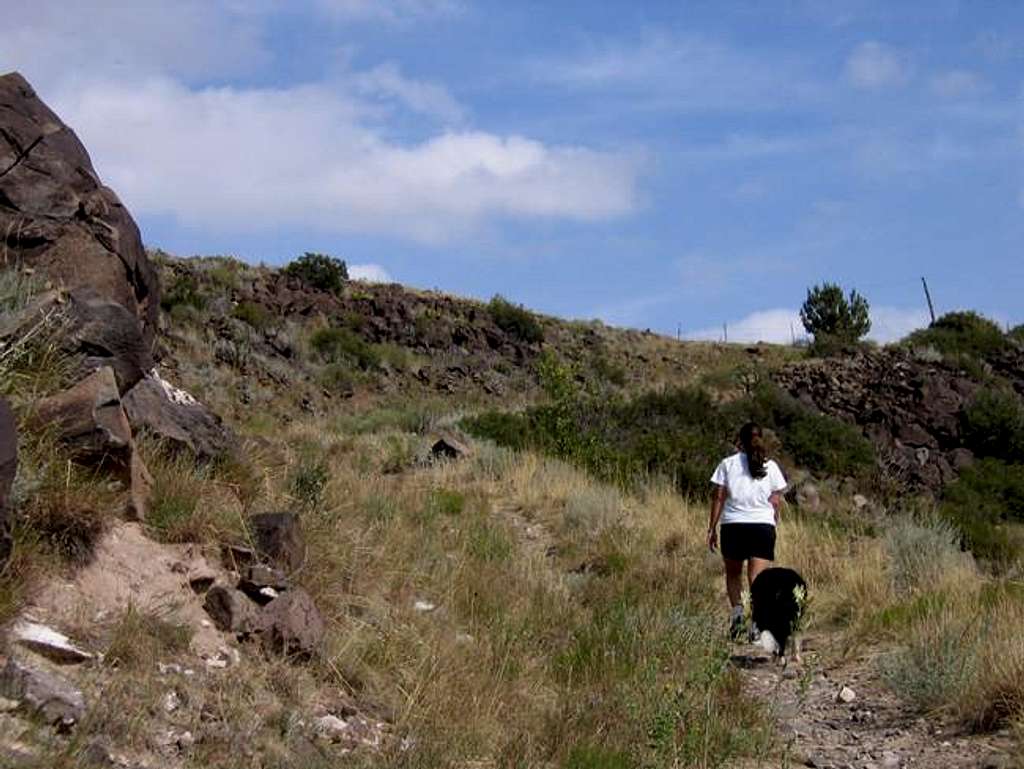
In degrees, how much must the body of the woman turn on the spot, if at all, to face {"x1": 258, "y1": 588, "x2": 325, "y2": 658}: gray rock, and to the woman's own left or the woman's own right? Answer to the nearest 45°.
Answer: approximately 135° to the woman's own left

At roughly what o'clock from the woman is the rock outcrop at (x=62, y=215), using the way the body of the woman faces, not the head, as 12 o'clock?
The rock outcrop is roughly at 8 o'clock from the woman.

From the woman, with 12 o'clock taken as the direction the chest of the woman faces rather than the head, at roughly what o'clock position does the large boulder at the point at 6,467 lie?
The large boulder is roughly at 7 o'clock from the woman.

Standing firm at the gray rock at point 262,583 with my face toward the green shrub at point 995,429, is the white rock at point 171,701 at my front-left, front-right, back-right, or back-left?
back-right

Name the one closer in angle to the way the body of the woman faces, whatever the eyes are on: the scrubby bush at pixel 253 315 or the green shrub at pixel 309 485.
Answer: the scrubby bush

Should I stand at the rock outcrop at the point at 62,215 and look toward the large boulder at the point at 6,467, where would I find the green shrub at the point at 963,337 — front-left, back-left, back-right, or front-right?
back-left

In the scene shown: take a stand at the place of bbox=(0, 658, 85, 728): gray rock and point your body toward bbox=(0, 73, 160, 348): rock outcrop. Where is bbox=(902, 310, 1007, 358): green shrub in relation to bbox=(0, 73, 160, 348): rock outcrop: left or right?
right

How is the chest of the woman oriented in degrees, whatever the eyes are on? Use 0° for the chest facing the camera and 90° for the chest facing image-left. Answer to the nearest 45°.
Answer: approximately 180°

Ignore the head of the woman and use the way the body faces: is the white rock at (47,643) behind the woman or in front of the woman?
behind
